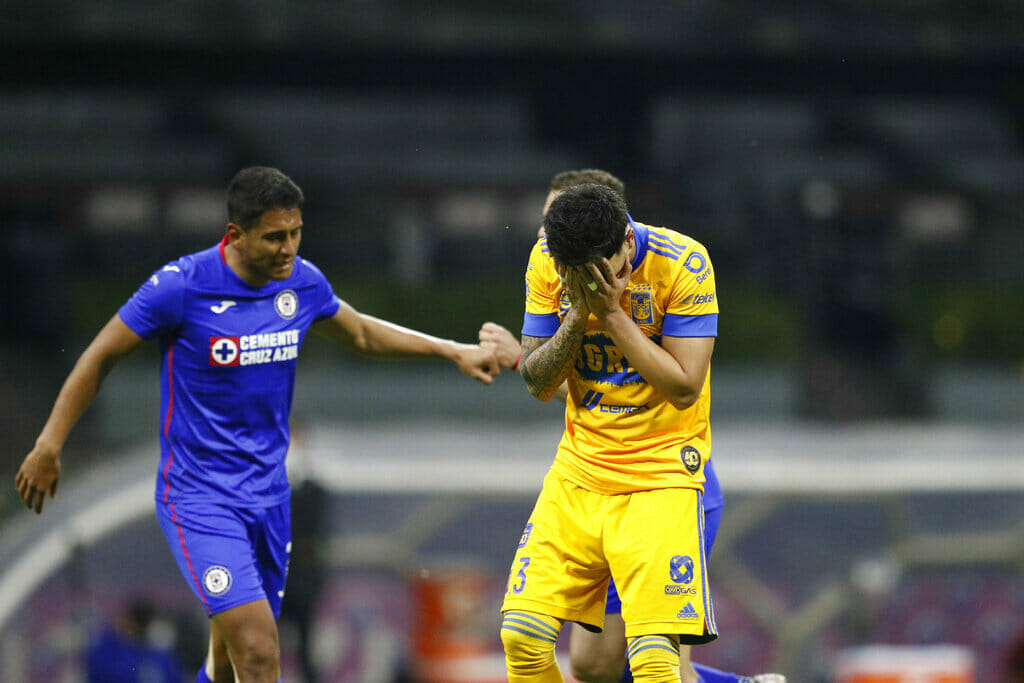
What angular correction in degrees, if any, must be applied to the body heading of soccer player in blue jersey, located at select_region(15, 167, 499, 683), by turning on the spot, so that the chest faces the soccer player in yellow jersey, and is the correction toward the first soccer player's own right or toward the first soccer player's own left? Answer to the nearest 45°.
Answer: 0° — they already face them

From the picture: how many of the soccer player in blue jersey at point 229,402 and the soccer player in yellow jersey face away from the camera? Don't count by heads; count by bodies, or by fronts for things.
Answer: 0

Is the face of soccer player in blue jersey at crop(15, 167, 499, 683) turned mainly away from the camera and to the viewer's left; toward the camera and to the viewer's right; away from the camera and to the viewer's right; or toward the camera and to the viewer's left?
toward the camera and to the viewer's right

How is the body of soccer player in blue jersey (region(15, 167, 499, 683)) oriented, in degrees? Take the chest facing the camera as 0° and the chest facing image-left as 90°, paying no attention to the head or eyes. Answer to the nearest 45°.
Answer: approximately 315°

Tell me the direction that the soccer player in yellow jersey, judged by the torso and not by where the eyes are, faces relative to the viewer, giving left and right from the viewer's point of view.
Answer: facing the viewer and to the left of the viewer
